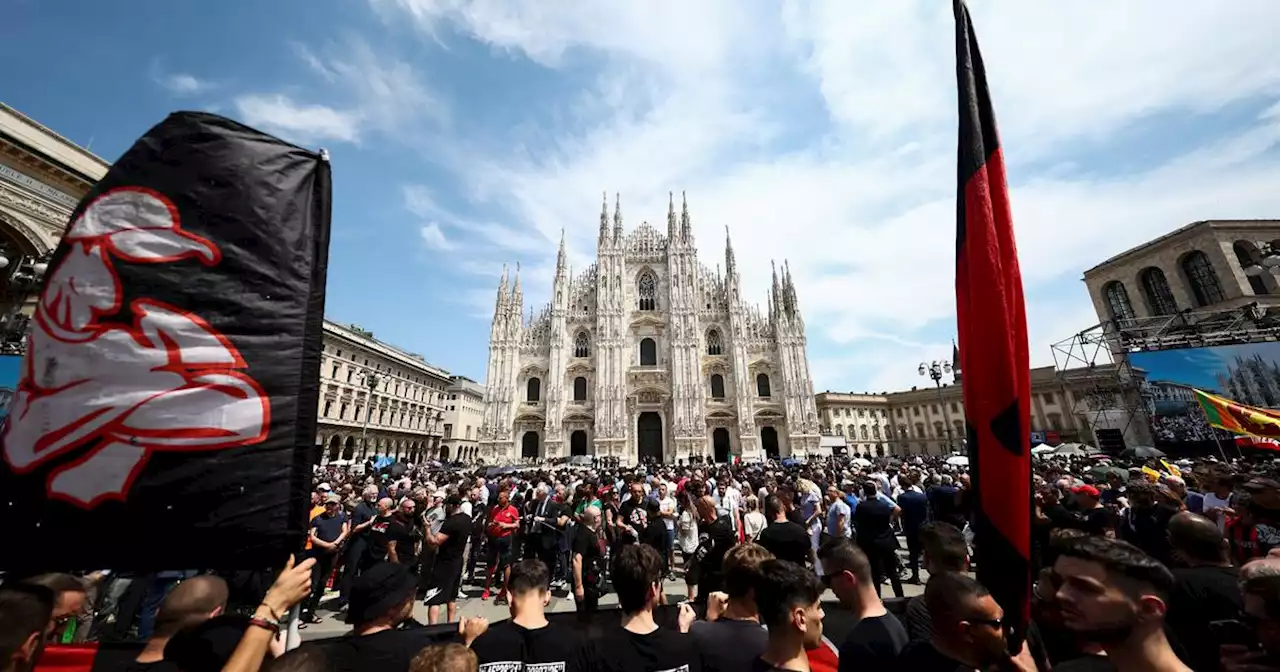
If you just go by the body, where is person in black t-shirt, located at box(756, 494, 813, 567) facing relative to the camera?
away from the camera

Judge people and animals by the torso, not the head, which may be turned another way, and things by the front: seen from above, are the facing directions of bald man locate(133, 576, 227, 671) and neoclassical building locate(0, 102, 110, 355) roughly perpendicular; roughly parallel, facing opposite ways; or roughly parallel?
roughly perpendicular

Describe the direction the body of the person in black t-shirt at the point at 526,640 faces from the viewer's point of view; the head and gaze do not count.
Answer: away from the camera

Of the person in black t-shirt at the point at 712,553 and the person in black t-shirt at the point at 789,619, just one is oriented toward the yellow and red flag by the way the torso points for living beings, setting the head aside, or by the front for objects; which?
the person in black t-shirt at the point at 789,619

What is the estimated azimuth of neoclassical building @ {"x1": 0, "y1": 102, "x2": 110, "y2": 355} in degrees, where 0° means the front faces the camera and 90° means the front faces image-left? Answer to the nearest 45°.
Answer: approximately 315°

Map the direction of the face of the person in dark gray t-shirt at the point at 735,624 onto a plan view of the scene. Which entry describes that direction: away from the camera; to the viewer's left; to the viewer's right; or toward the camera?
away from the camera

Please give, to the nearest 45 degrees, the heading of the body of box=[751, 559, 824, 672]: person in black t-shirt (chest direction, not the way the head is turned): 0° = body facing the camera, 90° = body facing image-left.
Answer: approximately 225°

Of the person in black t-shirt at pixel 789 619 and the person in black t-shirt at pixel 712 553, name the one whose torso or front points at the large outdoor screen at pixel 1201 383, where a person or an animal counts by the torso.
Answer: the person in black t-shirt at pixel 789 619

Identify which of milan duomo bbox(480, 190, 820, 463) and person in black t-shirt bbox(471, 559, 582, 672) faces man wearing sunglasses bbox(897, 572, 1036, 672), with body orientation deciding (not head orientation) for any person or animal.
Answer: the milan duomo

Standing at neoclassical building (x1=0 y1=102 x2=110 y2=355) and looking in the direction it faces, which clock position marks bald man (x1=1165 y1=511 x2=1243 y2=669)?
The bald man is roughly at 1 o'clock from the neoclassical building.

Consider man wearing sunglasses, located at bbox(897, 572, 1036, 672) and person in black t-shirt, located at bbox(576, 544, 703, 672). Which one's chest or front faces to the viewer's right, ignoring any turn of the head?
the man wearing sunglasses

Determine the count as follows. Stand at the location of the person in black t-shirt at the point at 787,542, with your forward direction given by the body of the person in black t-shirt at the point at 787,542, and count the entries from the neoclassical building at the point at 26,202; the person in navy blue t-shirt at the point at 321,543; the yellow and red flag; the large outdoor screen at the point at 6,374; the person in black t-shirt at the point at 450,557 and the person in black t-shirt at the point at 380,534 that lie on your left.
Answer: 5

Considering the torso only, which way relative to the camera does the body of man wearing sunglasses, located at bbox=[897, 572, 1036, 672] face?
to the viewer's right

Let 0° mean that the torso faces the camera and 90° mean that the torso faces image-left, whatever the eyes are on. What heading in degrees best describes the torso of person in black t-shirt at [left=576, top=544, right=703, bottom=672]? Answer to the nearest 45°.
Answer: approximately 180°

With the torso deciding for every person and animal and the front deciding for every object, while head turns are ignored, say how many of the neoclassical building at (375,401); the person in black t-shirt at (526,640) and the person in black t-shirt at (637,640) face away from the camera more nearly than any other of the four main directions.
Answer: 2
